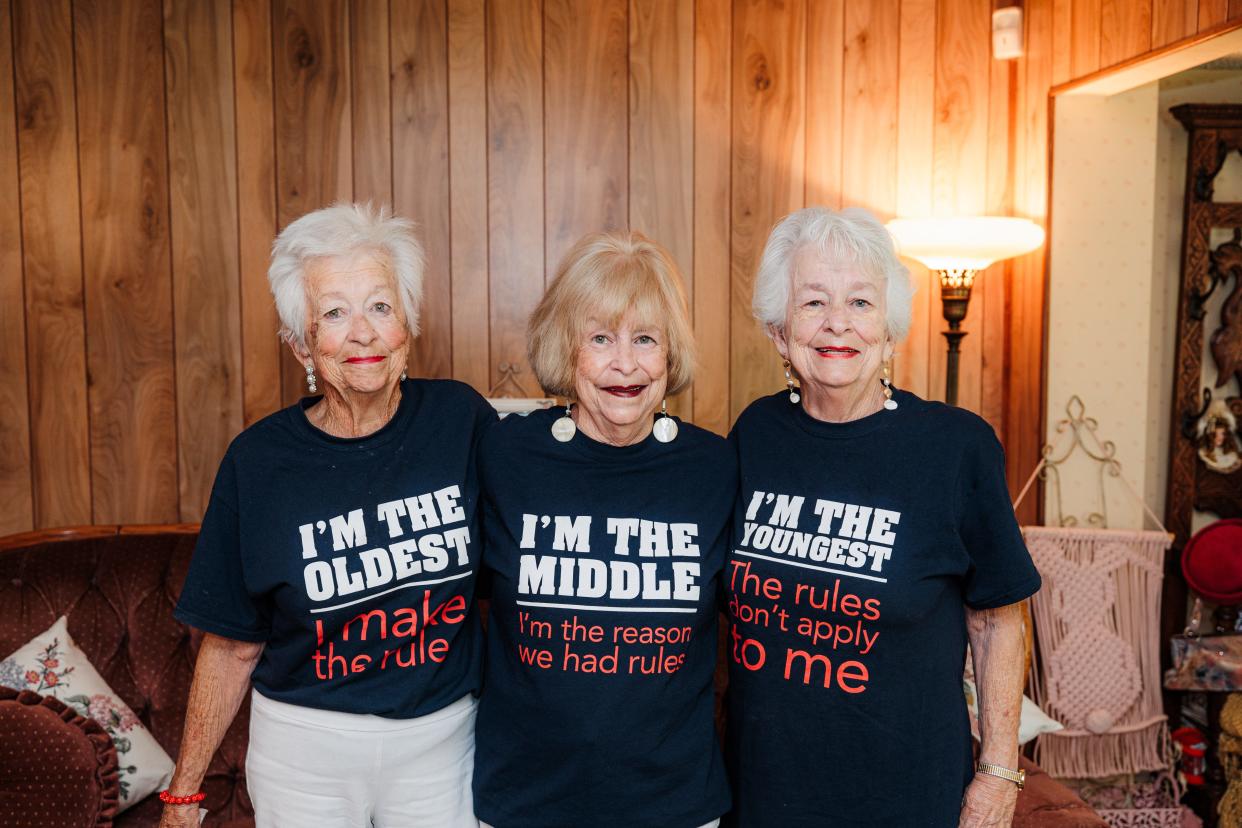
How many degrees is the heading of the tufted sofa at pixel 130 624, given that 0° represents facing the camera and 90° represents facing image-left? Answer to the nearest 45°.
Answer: approximately 0°

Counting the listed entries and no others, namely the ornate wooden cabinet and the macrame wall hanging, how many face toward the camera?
2

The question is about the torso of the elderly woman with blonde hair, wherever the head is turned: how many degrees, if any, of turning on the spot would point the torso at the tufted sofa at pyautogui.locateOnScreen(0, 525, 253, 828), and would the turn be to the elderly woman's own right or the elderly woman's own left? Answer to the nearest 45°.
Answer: approximately 135° to the elderly woman's own right

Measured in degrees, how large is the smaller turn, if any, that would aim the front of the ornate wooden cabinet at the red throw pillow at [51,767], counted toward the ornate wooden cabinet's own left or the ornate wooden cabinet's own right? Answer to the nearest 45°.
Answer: approximately 45° to the ornate wooden cabinet's own right
